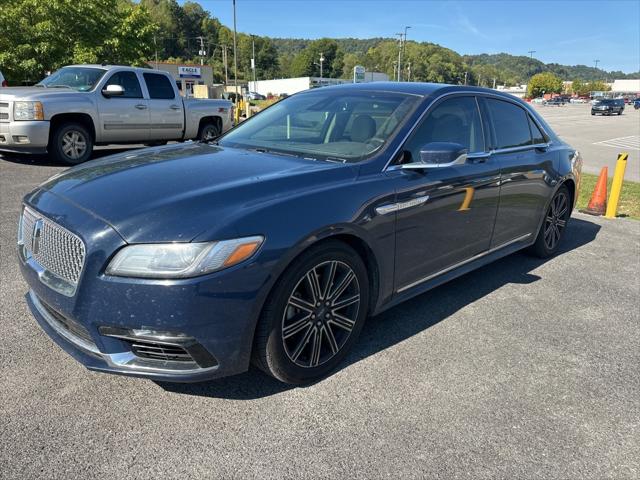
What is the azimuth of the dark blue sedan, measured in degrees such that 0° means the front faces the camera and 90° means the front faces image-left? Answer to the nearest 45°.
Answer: approximately 45°

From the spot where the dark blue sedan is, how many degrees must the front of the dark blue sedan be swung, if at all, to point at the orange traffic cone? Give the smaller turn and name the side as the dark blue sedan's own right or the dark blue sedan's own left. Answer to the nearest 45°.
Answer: approximately 180°

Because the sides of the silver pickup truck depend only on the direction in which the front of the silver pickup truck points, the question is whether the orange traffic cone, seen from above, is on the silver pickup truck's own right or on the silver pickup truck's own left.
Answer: on the silver pickup truck's own left

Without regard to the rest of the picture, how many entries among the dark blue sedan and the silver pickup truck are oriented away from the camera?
0

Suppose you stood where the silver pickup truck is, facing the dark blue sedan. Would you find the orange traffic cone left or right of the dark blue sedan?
left

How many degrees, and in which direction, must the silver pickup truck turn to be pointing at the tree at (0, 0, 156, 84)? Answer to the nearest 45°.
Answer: approximately 135° to its right

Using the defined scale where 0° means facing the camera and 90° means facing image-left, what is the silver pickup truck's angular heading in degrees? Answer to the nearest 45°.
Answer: approximately 45°

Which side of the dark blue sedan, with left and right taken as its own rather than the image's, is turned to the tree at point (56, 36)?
right
